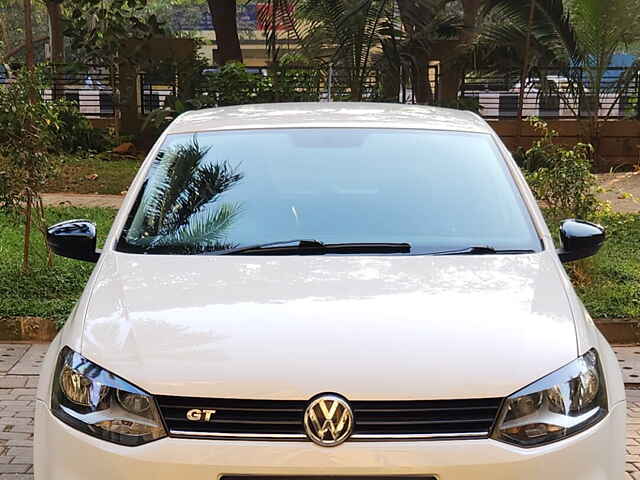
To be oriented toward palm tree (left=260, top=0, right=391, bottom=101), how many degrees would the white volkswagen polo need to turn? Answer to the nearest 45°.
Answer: approximately 180°

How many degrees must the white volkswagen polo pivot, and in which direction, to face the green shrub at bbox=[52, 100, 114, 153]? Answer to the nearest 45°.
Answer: approximately 180°

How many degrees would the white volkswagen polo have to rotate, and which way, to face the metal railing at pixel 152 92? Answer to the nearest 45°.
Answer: approximately 180°

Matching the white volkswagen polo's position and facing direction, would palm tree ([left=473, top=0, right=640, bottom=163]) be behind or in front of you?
behind

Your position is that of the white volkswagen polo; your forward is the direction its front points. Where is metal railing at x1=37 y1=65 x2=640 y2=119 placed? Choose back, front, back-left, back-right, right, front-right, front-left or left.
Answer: back

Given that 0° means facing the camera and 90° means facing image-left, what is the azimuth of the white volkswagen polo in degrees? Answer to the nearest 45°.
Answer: approximately 0°
